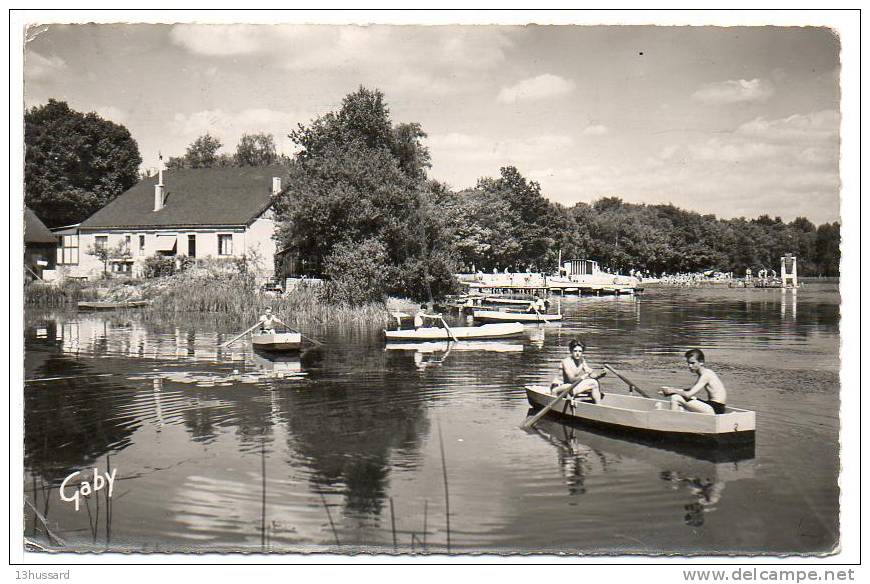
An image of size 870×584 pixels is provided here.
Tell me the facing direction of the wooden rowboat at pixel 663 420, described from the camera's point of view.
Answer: facing away from the viewer and to the left of the viewer

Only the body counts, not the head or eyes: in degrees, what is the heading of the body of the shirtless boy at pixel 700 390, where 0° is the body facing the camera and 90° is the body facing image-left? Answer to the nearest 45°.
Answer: approximately 90°

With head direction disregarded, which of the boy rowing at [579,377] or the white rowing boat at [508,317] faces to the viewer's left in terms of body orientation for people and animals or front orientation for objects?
the white rowing boat

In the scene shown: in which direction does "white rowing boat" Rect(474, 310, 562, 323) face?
to the viewer's left

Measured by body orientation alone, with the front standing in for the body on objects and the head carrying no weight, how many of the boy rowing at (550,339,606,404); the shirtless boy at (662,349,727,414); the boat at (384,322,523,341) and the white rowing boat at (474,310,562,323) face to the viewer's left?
2
